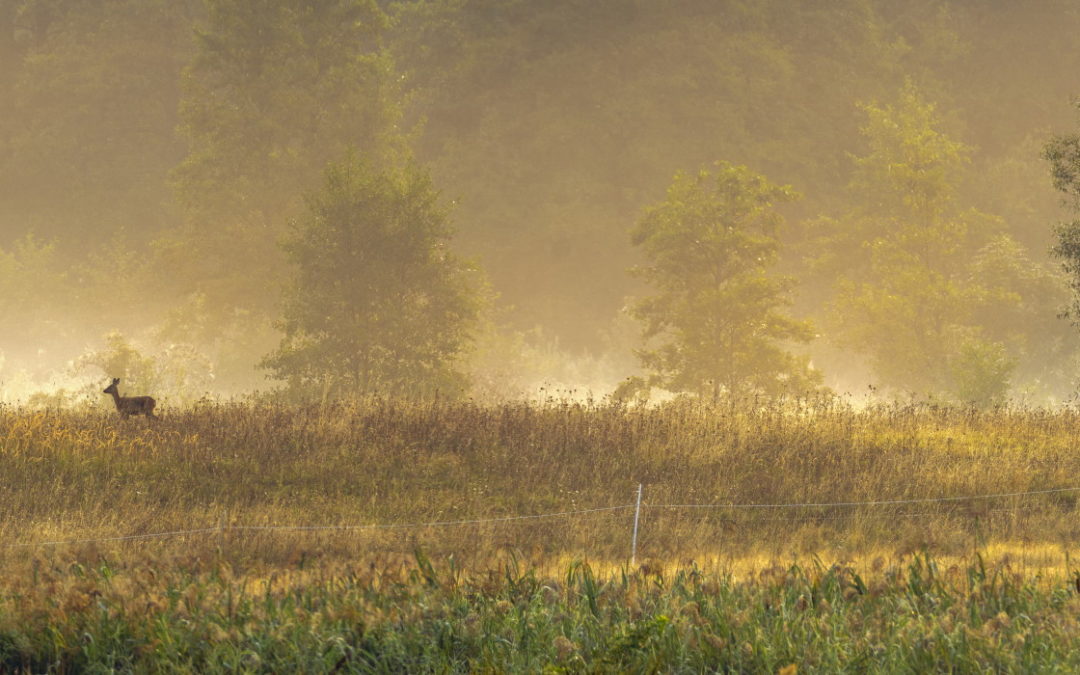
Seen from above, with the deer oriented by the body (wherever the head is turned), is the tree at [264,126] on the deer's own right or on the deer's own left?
on the deer's own right

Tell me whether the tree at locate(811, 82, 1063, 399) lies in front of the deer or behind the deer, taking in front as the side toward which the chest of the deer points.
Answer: behind

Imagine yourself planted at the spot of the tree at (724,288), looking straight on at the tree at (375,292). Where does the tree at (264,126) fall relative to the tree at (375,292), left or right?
right

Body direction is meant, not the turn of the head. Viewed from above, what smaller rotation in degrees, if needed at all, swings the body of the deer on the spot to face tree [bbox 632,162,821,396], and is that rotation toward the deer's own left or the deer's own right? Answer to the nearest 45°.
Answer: approximately 135° to the deer's own right

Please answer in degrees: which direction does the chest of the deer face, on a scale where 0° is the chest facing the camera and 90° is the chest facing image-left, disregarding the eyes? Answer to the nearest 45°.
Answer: approximately 90°

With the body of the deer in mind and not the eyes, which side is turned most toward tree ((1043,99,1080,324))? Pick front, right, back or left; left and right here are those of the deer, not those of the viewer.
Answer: back
